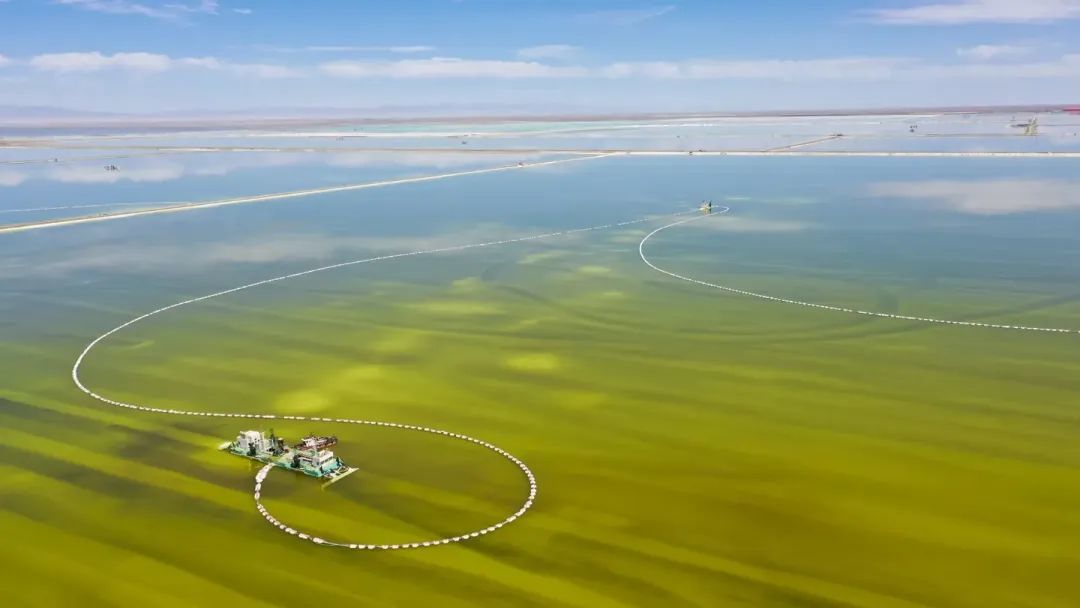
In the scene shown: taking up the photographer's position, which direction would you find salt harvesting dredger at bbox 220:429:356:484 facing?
facing the viewer and to the right of the viewer
